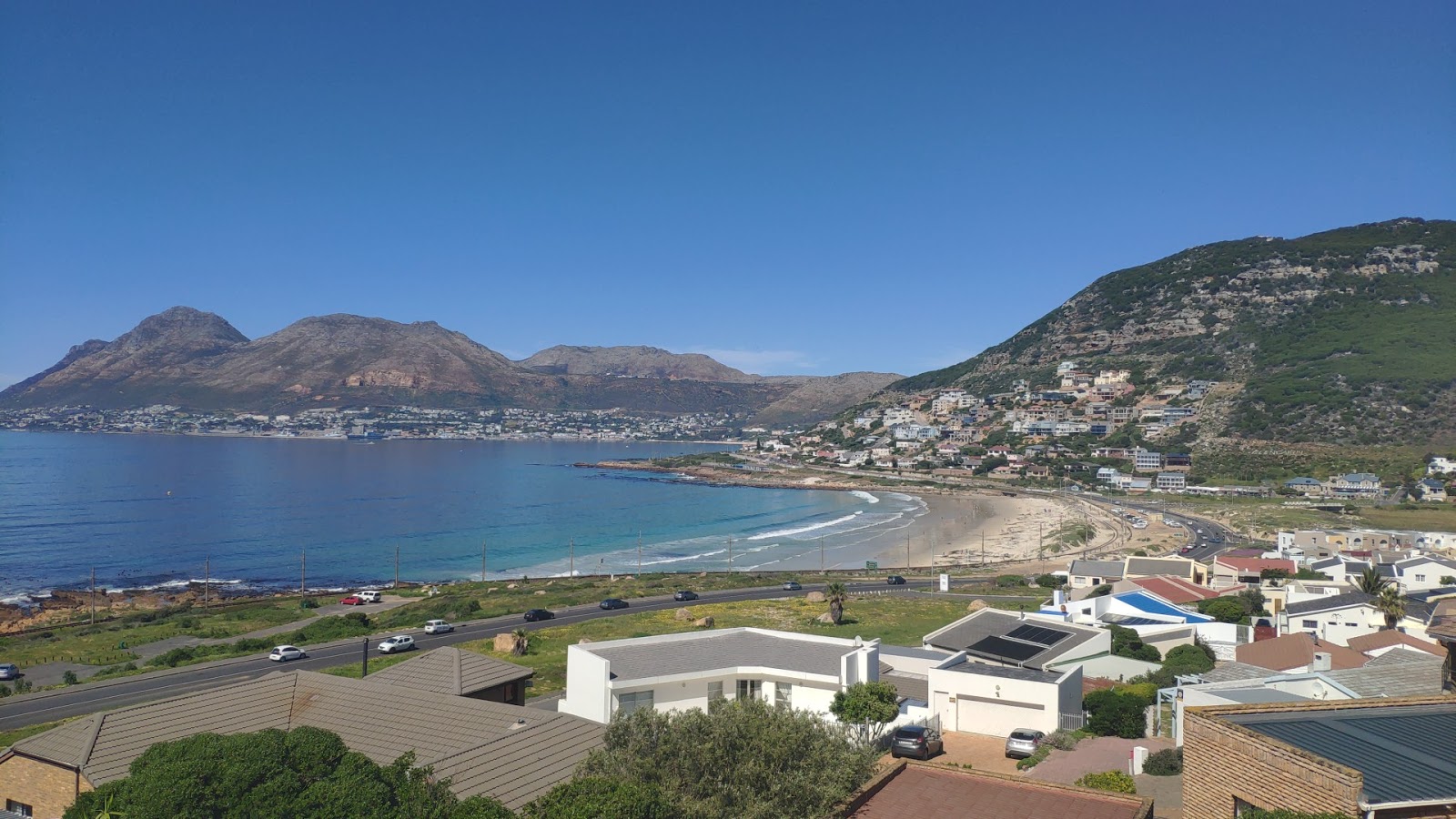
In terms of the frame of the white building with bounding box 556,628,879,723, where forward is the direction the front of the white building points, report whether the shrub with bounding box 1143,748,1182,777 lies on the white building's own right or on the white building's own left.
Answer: on the white building's own left

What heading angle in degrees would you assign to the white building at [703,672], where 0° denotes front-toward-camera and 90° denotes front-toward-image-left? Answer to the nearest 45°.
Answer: approximately 0°

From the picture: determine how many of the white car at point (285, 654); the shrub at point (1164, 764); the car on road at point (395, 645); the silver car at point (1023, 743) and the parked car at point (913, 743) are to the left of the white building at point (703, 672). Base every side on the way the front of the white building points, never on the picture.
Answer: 3

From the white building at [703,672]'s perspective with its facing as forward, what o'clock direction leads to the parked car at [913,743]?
The parked car is roughly at 9 o'clock from the white building.

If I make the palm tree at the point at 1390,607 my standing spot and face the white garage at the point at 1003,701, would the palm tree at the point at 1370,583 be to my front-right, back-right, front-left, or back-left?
back-right

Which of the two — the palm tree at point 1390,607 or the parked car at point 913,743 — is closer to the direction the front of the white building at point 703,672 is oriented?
the parked car

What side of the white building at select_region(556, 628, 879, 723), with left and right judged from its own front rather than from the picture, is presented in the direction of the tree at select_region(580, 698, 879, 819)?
front

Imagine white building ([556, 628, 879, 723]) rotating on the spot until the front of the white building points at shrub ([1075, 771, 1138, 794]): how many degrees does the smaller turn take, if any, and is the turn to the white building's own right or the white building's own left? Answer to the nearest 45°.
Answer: approximately 45° to the white building's own left

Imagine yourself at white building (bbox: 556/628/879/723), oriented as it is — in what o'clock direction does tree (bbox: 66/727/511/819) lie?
The tree is roughly at 1 o'clock from the white building.

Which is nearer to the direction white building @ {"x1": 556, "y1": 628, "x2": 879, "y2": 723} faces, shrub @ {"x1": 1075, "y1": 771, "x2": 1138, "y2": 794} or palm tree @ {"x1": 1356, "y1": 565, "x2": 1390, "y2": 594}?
the shrub

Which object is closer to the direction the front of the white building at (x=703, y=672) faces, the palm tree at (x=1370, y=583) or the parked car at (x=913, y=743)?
the parked car

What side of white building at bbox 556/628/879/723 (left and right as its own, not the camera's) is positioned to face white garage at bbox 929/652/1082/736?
left

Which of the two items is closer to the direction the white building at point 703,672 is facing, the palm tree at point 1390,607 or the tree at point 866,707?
the tree

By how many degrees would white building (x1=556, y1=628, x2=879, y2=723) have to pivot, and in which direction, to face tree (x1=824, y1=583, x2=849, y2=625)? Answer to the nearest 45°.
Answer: approximately 180°

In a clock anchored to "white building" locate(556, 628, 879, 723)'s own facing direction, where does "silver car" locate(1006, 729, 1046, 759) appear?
The silver car is roughly at 9 o'clock from the white building.
